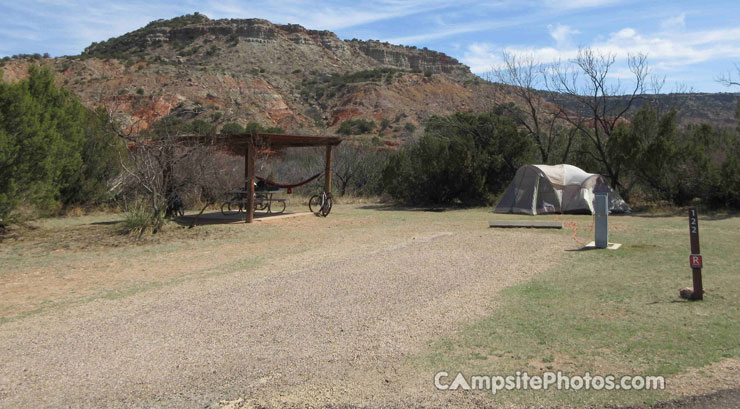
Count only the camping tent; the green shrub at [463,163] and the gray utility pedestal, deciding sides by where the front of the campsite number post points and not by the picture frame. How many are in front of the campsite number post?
0

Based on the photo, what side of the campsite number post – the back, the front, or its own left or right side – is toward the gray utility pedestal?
back

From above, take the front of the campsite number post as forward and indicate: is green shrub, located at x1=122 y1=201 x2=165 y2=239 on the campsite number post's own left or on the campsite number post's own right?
on the campsite number post's own right

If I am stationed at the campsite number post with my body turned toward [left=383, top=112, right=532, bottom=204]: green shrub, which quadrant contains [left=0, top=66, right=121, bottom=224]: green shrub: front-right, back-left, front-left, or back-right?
front-left

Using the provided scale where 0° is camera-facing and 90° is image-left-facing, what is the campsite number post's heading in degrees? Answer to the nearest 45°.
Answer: approximately 0°

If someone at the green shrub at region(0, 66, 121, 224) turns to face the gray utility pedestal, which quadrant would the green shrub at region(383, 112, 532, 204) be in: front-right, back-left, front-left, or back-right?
front-left

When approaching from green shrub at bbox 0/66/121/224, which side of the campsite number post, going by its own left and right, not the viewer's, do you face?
right

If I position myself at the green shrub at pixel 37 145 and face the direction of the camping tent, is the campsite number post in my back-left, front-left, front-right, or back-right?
front-right

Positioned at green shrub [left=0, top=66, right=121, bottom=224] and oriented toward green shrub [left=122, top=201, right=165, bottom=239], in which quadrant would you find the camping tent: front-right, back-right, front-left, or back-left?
front-left

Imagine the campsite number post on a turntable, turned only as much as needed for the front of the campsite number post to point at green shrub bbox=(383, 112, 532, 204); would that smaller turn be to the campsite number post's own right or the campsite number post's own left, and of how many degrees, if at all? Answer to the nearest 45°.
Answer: approximately 135° to the campsite number post's own right

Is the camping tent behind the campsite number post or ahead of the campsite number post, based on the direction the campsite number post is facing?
behind
